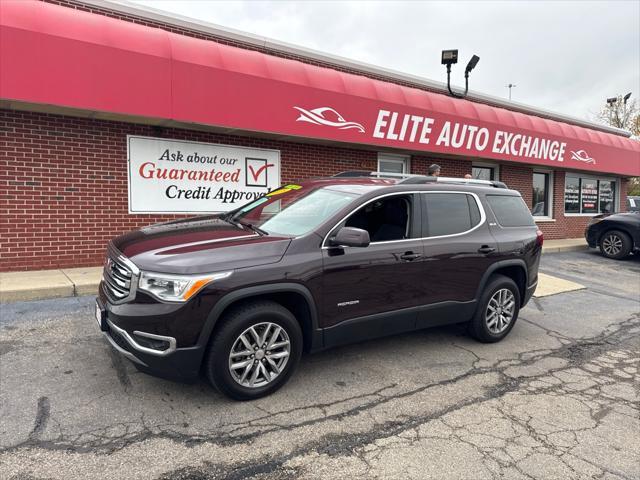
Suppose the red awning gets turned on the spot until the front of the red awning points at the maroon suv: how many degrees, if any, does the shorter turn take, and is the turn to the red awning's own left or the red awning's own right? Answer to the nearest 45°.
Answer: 0° — it already faces it

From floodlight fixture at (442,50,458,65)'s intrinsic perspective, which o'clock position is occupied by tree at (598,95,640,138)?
The tree is roughly at 7 o'clock from the floodlight fixture.

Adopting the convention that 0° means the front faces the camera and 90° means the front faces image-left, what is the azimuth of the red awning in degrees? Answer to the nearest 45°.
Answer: approximately 315°

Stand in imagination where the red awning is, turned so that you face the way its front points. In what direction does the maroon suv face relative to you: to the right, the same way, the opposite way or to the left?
to the right

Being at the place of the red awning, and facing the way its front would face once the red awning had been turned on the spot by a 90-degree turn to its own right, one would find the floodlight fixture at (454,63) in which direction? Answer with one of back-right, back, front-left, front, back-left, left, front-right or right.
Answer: back

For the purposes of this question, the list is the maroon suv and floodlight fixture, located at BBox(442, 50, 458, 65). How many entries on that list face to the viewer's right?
0

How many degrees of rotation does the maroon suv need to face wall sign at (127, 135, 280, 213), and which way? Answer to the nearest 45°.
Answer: approximately 90° to its right

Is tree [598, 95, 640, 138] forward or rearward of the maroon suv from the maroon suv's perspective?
rearward

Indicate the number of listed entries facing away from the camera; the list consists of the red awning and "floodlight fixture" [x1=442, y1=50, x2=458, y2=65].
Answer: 0

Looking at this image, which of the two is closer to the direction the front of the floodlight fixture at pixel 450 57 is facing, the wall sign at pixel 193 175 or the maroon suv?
the maroon suv

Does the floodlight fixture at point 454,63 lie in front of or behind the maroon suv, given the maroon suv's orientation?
behind

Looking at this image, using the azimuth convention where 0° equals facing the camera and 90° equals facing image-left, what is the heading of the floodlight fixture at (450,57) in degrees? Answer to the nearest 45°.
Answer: approximately 0°

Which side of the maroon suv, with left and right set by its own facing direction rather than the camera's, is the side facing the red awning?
right

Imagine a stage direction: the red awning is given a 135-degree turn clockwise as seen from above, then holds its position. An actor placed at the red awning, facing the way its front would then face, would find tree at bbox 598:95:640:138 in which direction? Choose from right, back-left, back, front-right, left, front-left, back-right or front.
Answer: back-right
